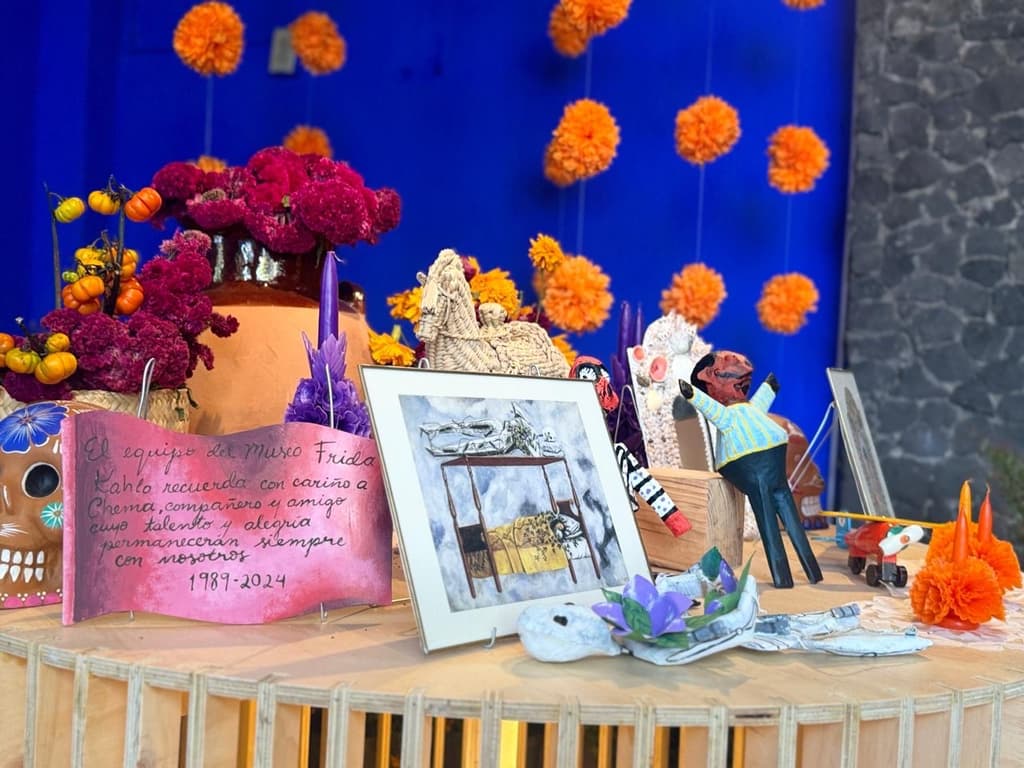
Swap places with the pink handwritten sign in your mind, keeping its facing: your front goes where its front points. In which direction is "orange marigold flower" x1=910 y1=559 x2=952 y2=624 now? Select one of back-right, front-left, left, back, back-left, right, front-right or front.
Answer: left

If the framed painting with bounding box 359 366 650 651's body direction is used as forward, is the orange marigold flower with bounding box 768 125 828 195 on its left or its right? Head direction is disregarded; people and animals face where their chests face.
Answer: on its left

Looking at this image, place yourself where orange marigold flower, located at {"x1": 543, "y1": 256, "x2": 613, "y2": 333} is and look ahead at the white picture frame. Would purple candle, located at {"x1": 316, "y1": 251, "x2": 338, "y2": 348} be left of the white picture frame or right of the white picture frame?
right

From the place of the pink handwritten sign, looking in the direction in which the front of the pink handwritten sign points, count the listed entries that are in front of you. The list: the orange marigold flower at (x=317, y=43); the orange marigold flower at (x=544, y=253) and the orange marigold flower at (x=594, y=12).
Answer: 0

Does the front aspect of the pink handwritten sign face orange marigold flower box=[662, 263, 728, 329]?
no

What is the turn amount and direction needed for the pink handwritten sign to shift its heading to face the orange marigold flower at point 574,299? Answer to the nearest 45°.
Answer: approximately 135° to its left

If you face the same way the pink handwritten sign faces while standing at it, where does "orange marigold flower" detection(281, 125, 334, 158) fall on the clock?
The orange marigold flower is roughly at 6 o'clock from the pink handwritten sign.

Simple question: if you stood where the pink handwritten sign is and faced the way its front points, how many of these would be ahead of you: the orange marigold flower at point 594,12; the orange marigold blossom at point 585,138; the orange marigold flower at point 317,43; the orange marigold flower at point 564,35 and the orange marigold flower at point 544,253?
0

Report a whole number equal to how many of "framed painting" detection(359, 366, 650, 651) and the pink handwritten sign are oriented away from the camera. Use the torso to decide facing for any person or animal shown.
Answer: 0

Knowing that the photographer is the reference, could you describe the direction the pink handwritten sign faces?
facing the viewer

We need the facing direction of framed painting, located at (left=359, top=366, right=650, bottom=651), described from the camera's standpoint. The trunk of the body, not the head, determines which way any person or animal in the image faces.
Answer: facing the viewer and to the right of the viewer

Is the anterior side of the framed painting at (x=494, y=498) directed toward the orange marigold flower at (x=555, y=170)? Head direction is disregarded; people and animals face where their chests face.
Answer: no

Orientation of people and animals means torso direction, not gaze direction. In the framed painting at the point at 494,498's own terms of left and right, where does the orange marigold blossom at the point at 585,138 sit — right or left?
on its left

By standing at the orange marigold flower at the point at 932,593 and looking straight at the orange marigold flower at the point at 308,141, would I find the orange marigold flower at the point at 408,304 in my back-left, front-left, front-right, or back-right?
front-left

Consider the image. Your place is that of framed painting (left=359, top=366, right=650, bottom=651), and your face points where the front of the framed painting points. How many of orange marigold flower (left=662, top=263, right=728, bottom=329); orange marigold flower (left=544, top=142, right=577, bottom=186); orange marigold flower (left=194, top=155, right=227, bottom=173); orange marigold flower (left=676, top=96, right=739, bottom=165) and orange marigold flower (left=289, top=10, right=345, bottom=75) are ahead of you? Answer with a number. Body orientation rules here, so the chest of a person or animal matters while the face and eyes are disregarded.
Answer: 0

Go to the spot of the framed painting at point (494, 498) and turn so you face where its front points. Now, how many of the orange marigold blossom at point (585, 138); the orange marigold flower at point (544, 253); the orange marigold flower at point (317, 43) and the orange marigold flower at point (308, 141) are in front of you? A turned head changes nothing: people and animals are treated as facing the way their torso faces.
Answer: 0

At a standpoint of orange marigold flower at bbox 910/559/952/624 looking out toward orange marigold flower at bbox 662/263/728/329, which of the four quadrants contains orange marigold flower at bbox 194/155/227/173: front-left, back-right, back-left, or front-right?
front-left

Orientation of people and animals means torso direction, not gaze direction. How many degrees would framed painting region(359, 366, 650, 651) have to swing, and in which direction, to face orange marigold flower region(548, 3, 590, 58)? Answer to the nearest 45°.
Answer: approximately 135° to its left
